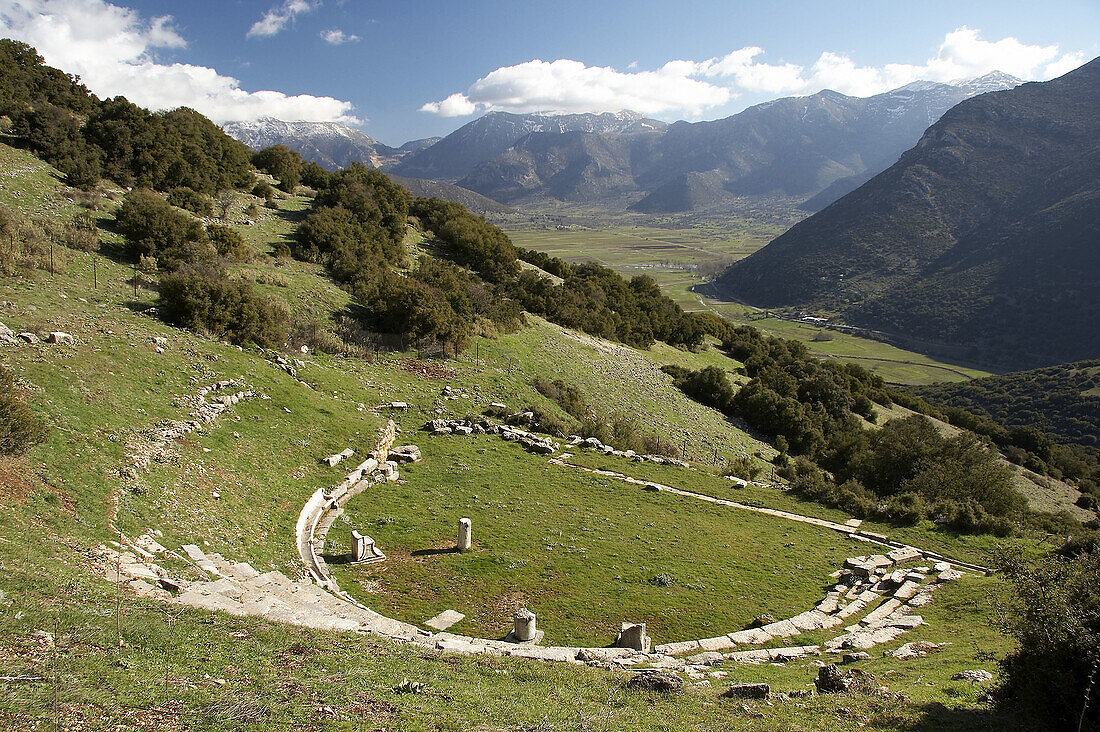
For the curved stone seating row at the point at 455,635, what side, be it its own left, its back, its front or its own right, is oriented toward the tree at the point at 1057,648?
right

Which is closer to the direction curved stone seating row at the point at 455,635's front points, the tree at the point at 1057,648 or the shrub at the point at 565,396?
the shrub

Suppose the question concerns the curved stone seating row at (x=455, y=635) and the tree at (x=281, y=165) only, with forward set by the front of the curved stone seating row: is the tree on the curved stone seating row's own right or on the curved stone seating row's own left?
on the curved stone seating row's own left

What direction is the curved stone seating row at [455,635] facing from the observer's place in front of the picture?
facing away from the viewer and to the right of the viewer

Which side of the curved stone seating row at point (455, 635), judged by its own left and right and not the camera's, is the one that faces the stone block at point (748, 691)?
right
